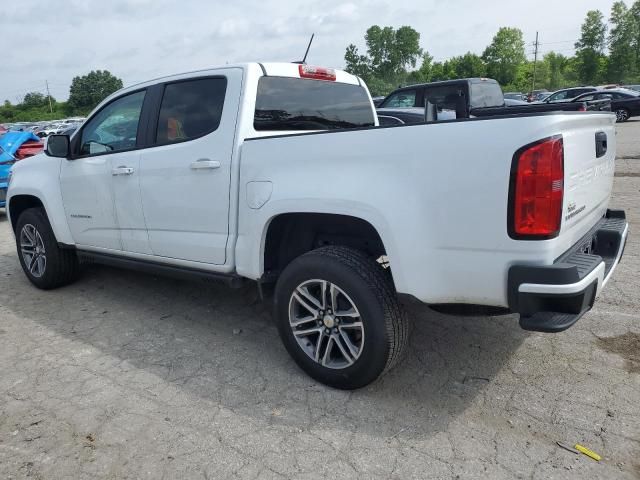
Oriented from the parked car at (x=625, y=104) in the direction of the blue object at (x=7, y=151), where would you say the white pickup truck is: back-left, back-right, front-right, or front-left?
front-left

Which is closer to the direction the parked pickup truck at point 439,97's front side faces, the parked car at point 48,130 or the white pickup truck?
the parked car

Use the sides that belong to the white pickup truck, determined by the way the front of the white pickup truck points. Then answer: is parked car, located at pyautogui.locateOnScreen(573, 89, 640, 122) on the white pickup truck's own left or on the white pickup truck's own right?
on the white pickup truck's own right

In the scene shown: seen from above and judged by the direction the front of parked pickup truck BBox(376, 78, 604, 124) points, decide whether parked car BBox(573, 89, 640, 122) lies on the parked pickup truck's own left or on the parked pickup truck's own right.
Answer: on the parked pickup truck's own right

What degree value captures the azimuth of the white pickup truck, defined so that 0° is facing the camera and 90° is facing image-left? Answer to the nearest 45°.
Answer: approximately 135°

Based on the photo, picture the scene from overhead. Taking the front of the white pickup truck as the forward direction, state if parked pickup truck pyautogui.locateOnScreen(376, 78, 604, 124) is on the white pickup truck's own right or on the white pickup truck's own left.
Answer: on the white pickup truck's own right

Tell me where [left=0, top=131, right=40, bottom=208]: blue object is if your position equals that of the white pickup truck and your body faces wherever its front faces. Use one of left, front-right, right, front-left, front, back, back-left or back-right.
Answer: front

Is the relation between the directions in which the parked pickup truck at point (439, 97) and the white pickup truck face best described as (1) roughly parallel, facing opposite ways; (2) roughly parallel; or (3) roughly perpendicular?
roughly parallel

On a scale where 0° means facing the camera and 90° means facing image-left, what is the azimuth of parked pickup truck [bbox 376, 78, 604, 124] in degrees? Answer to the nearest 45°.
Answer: approximately 135°

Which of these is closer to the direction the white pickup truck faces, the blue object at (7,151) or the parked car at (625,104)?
the blue object

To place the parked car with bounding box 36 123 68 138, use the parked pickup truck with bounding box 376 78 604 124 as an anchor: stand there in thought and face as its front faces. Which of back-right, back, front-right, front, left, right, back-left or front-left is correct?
front

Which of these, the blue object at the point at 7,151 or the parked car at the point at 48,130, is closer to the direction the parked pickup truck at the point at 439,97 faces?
the parked car

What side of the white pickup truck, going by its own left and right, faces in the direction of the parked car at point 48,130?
front

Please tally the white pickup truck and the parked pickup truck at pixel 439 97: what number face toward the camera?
0
